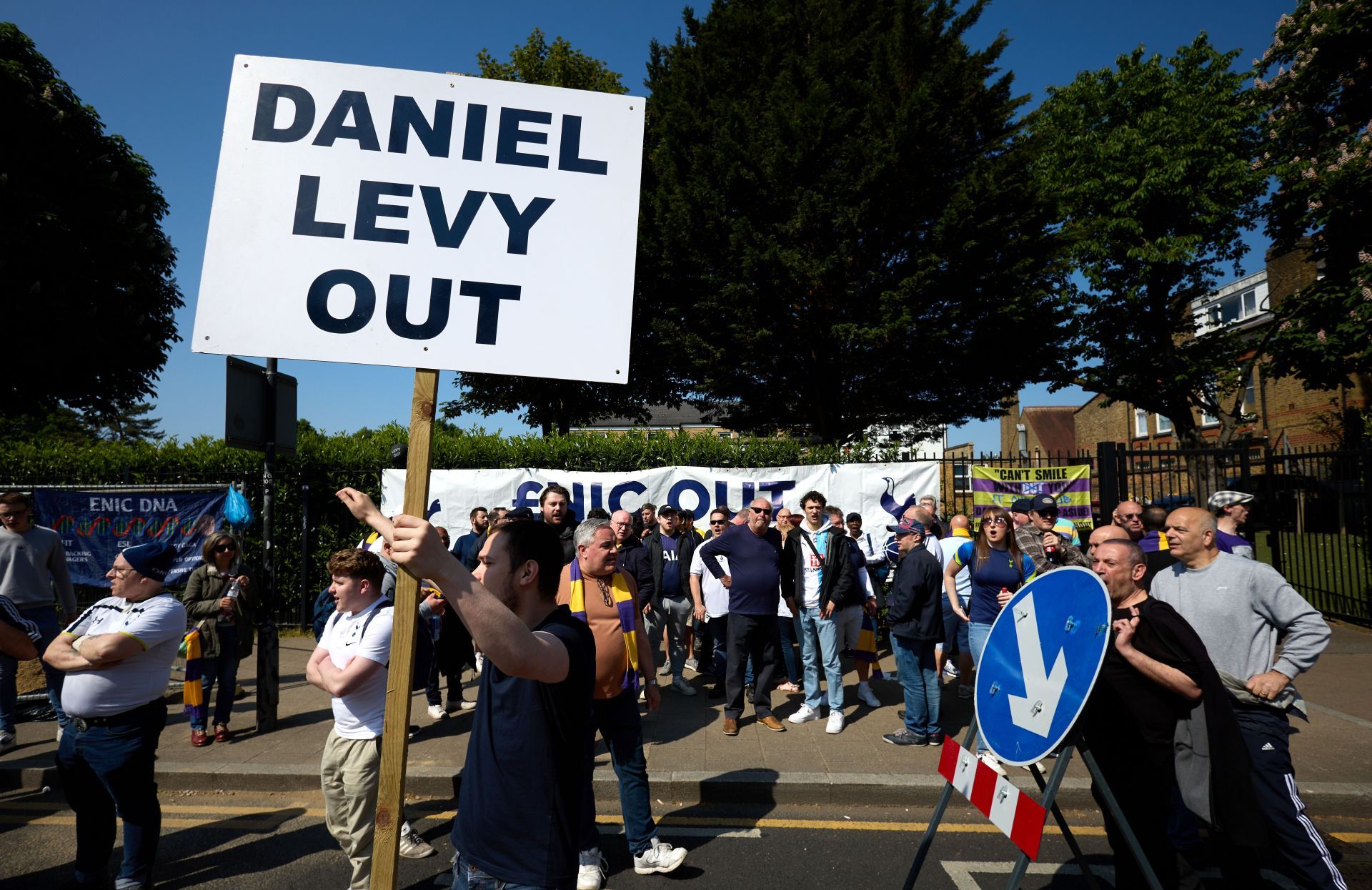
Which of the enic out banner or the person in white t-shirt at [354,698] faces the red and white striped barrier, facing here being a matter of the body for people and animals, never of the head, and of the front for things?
the enic out banner

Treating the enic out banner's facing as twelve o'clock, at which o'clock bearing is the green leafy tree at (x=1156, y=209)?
The green leafy tree is roughly at 8 o'clock from the enic out banner.

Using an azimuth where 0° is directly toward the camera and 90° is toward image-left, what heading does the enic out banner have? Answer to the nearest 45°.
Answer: approximately 0°

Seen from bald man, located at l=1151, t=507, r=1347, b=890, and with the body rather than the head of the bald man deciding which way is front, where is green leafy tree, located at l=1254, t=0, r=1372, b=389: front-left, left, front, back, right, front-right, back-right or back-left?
back-right

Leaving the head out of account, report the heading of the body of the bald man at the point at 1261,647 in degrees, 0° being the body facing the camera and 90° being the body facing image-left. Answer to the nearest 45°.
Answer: approximately 45°

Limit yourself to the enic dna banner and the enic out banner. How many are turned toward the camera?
2

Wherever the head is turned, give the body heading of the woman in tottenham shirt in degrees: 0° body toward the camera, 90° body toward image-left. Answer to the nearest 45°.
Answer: approximately 0°
